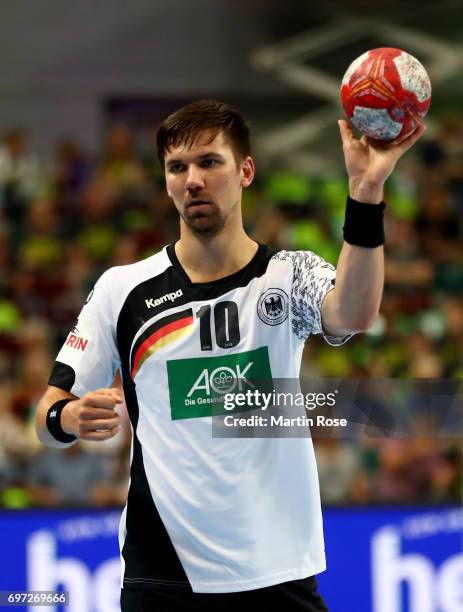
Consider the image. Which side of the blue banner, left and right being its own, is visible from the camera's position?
front
